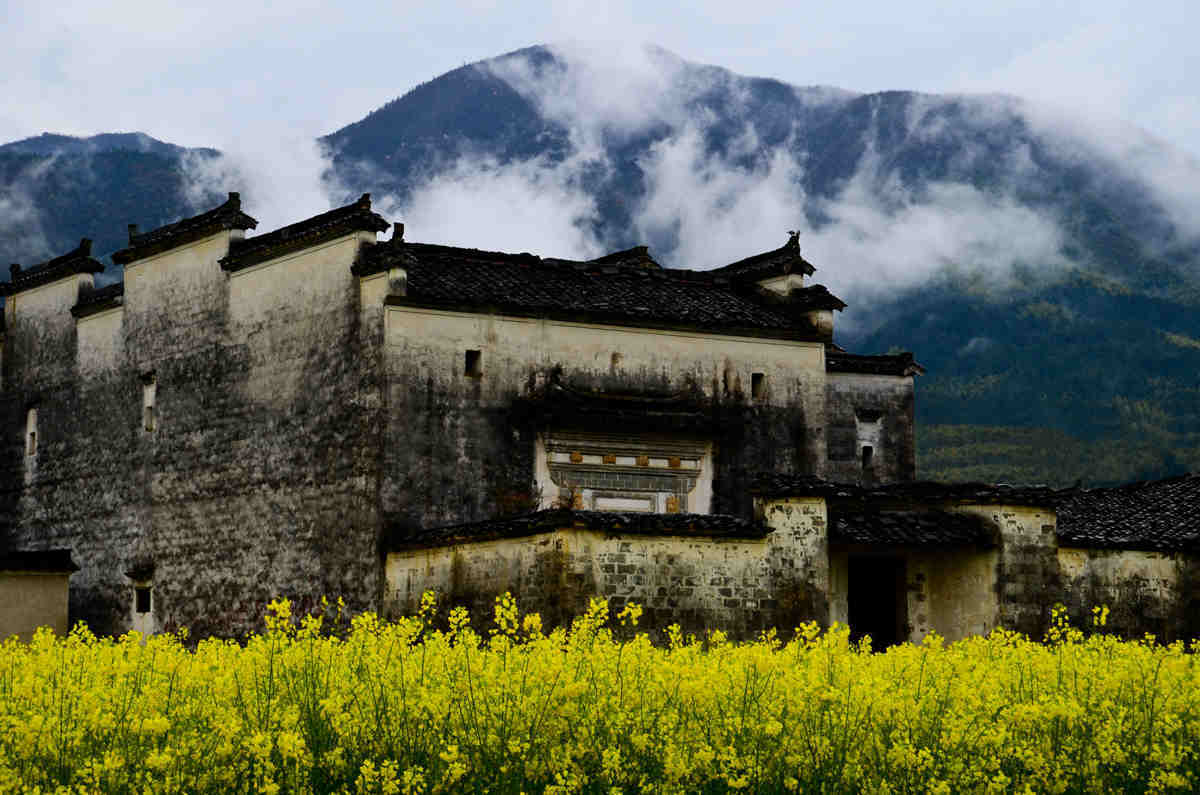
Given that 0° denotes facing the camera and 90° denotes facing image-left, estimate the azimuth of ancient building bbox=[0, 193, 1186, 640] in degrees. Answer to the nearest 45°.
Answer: approximately 315°
